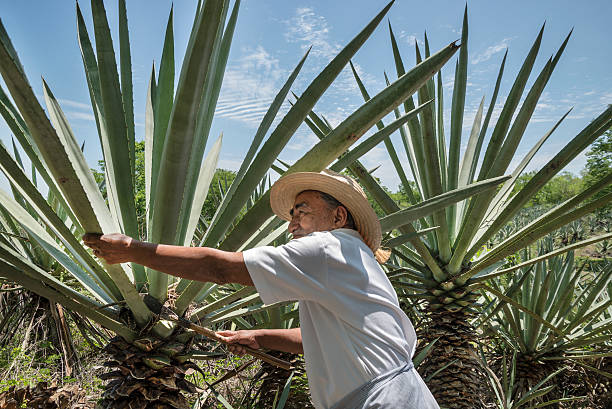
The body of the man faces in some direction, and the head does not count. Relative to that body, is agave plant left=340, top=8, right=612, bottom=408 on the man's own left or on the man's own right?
on the man's own right

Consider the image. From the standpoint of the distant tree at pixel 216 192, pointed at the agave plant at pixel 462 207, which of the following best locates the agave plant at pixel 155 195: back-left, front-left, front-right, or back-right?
front-right

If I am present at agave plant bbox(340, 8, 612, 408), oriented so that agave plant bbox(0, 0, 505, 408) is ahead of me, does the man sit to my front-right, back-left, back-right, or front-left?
front-left

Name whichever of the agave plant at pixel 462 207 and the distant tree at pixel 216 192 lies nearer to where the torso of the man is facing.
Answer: the distant tree

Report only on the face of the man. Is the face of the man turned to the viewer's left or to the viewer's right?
to the viewer's left

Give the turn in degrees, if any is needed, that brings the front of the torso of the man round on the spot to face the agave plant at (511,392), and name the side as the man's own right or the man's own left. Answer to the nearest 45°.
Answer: approximately 135° to the man's own right

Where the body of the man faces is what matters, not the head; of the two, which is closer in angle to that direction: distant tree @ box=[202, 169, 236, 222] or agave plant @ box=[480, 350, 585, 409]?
the distant tree

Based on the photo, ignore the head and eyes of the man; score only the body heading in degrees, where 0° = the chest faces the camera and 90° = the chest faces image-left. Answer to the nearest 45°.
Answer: approximately 90°

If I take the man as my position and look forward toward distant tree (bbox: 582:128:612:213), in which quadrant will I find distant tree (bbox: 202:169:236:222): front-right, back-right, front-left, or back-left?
front-left

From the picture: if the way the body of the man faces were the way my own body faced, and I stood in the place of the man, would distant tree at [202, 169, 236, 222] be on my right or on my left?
on my right
